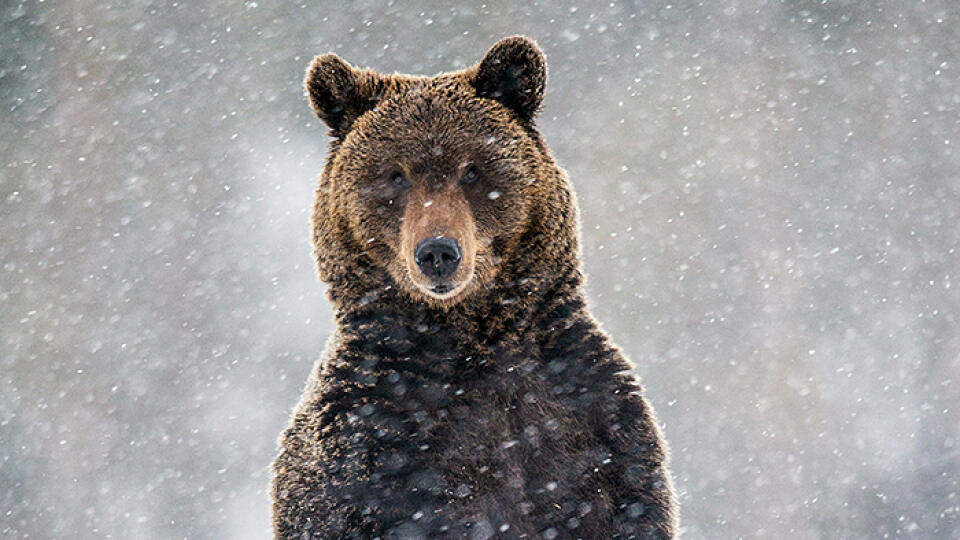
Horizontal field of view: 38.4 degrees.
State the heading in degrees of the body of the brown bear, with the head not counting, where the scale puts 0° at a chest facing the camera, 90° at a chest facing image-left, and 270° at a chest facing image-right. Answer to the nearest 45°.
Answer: approximately 0°
